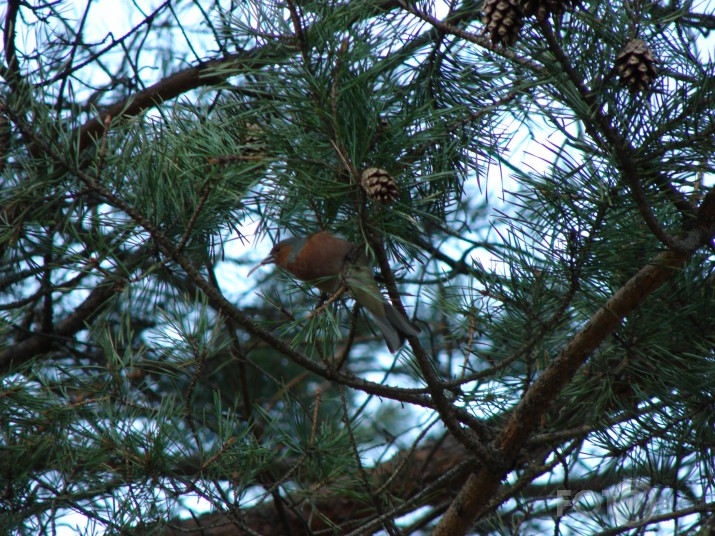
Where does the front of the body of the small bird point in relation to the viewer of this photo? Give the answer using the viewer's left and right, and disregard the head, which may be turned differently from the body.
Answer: facing to the left of the viewer
